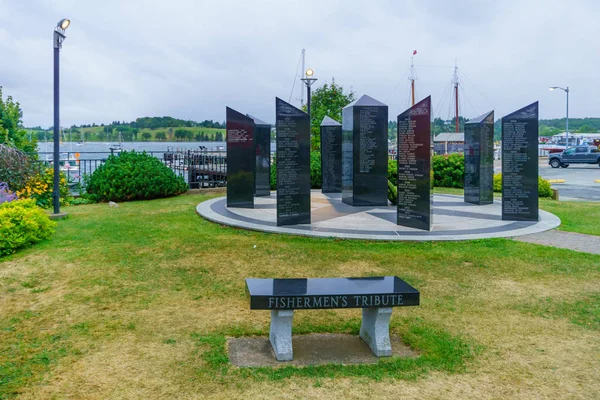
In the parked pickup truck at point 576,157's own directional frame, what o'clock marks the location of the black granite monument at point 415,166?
The black granite monument is roughly at 9 o'clock from the parked pickup truck.

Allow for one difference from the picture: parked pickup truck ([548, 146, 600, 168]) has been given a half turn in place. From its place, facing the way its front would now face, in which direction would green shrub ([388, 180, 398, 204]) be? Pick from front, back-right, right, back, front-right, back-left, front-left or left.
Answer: right

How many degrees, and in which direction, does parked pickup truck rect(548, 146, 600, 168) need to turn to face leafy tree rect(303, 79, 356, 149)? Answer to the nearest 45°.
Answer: approximately 45° to its left

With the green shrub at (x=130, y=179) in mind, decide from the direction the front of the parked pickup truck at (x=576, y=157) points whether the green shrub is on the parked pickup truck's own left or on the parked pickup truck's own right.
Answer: on the parked pickup truck's own left

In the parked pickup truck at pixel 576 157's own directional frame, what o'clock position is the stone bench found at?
The stone bench is roughly at 9 o'clock from the parked pickup truck.

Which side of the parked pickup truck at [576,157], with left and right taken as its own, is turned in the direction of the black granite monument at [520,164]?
left

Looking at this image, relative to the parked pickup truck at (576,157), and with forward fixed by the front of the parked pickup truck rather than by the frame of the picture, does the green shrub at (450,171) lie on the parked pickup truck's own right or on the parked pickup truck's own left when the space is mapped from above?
on the parked pickup truck's own left

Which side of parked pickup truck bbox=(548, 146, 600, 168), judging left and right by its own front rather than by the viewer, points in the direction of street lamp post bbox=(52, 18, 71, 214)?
left

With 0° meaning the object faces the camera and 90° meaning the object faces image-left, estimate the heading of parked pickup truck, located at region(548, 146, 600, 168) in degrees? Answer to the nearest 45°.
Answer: approximately 90°
